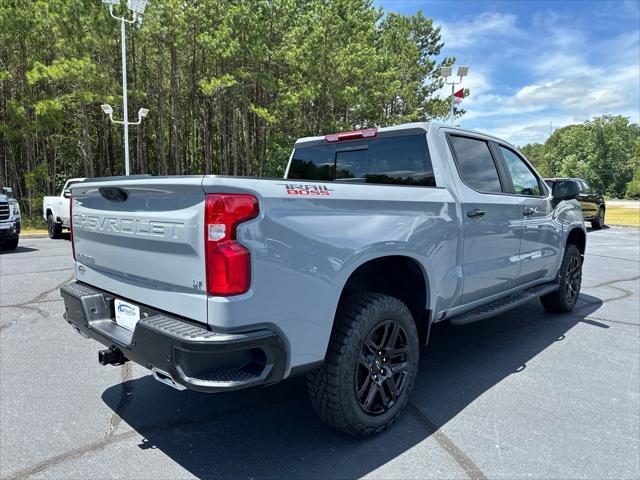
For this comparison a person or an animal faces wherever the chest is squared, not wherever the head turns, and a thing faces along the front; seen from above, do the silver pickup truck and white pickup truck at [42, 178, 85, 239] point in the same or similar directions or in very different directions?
very different directions

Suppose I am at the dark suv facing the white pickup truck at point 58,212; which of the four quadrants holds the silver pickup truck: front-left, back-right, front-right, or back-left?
front-left

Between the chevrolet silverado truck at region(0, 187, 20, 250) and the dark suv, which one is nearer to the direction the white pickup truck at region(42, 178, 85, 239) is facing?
the chevrolet silverado truck

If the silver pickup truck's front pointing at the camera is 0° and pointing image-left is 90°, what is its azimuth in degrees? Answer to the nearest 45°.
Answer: approximately 225°

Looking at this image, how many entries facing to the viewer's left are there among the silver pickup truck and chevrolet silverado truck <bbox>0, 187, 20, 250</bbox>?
0

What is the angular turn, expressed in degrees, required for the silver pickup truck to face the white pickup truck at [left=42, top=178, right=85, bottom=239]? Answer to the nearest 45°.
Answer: approximately 90° to its left
